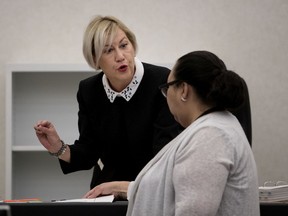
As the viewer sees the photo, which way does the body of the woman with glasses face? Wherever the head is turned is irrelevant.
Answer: to the viewer's left

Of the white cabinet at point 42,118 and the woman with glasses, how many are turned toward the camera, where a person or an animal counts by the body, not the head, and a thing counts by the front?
1

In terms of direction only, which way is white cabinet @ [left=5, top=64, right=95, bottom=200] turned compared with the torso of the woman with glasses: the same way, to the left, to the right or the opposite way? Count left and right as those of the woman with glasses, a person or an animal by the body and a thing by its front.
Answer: to the left

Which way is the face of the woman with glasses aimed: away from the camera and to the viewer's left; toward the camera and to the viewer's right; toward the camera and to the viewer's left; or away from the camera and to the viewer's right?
away from the camera and to the viewer's left

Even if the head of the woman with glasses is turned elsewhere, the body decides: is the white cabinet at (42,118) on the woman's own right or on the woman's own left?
on the woman's own right

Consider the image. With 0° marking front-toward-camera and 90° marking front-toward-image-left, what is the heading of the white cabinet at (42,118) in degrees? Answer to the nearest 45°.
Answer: approximately 0°

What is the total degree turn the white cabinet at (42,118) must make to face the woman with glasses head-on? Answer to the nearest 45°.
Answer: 0° — it already faces them
